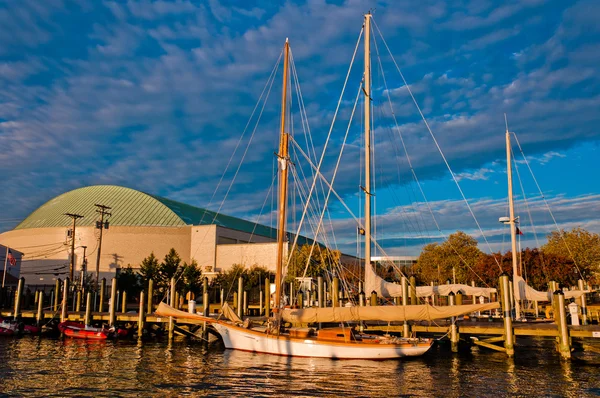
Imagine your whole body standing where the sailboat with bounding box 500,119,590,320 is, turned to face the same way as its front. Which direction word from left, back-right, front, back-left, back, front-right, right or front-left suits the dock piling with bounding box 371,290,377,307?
front-left

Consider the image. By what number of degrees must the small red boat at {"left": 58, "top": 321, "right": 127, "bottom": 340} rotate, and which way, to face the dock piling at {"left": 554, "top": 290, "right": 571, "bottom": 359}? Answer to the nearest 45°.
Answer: approximately 135° to its left

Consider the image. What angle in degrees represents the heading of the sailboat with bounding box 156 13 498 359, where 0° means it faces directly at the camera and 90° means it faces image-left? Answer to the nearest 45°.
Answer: approximately 90°

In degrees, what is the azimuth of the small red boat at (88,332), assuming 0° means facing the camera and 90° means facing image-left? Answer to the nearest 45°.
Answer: approximately 90°

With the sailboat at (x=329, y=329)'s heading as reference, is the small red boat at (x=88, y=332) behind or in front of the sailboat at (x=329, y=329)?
in front

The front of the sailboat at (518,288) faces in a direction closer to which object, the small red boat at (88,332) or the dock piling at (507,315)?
the small red boat

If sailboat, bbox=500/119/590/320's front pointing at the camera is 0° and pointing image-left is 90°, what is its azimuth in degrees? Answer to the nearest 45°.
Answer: approximately 90°

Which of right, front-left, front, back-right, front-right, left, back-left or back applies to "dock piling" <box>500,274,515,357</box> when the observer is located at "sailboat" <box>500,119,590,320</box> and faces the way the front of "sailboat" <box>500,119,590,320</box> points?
left

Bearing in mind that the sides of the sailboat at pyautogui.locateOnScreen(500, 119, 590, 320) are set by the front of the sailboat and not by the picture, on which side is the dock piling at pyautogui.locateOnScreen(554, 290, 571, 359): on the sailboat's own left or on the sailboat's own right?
on the sailboat's own left

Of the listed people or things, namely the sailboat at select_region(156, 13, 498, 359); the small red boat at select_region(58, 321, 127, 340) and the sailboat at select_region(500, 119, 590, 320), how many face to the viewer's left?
3
